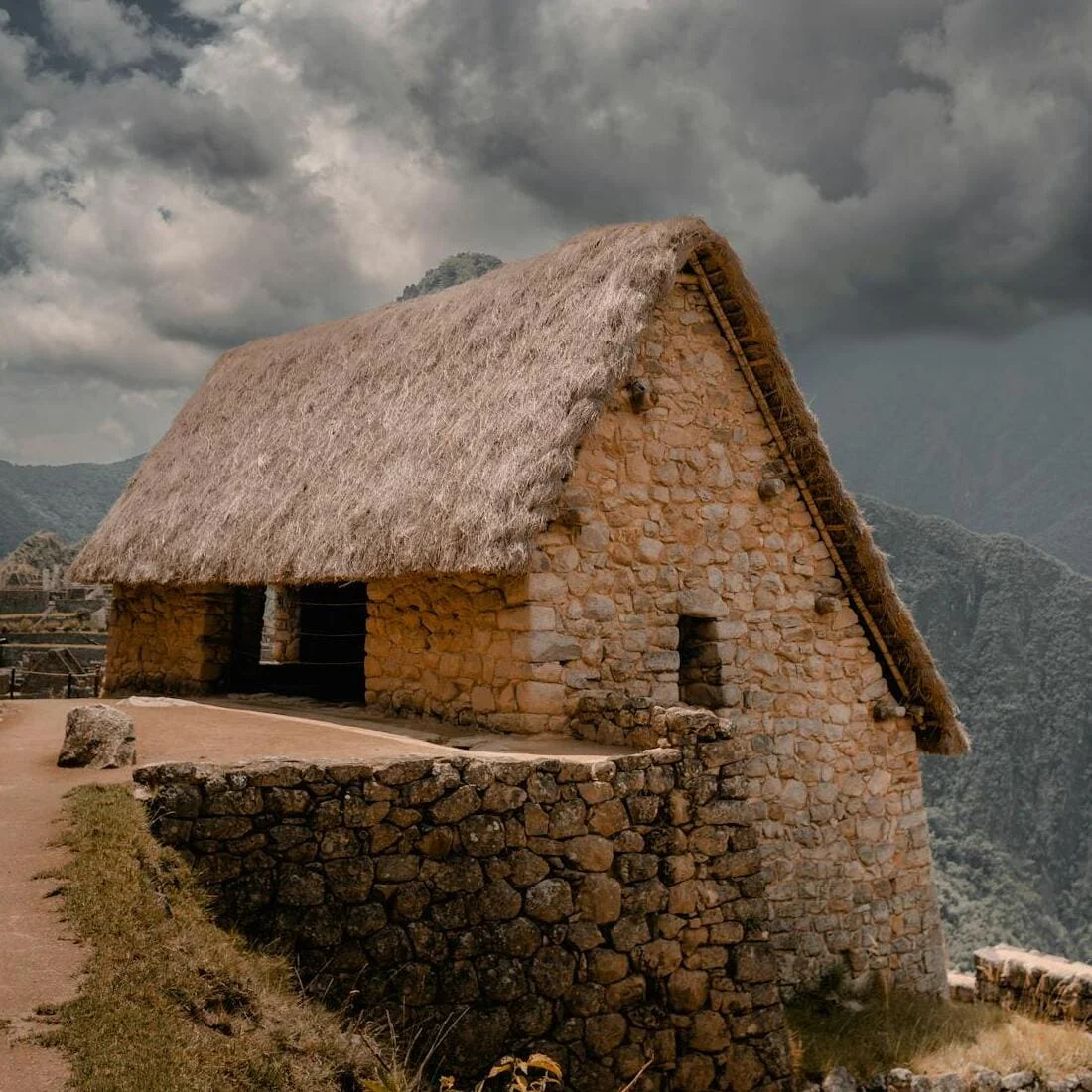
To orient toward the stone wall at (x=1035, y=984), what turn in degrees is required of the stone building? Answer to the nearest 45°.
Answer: approximately 135° to its left

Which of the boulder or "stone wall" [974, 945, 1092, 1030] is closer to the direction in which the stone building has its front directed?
the boulder

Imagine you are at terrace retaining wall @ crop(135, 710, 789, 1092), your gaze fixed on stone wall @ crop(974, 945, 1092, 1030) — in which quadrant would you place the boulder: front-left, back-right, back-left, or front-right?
back-left

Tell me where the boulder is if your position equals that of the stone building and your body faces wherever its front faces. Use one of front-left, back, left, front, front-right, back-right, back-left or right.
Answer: front

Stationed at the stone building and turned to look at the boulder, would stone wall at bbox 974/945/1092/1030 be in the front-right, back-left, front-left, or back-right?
back-left

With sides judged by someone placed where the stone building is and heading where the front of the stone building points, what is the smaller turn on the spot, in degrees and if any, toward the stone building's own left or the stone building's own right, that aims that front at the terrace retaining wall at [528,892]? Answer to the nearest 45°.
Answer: approximately 45° to the stone building's own left

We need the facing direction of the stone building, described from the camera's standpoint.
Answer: facing the viewer and to the left of the viewer

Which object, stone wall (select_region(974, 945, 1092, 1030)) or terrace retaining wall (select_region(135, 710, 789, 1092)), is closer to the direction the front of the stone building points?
the terrace retaining wall
